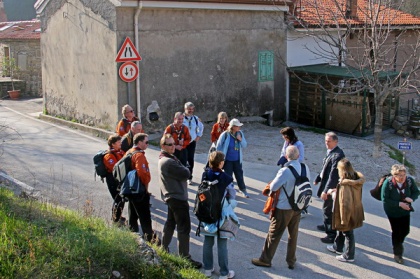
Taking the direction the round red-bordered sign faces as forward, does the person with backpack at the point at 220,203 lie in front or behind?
in front

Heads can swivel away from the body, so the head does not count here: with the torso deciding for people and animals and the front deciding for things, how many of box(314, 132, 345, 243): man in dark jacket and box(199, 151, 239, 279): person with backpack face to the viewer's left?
1

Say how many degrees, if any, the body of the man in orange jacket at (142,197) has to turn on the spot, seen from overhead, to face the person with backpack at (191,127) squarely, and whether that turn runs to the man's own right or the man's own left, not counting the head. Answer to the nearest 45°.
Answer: approximately 90° to the man's own left

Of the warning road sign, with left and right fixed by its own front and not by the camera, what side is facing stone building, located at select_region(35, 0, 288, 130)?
back

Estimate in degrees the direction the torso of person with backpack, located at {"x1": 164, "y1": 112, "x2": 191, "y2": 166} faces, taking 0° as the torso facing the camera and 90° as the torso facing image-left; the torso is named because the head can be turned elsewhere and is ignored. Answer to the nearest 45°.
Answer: approximately 0°

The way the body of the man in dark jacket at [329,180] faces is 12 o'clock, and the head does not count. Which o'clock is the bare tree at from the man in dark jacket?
The bare tree is roughly at 3 o'clock from the man in dark jacket.

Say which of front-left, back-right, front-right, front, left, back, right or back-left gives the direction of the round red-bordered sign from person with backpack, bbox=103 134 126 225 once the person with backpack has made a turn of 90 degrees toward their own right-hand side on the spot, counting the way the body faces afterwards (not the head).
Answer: back

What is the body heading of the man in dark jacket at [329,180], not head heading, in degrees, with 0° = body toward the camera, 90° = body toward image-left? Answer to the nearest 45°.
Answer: approximately 90°

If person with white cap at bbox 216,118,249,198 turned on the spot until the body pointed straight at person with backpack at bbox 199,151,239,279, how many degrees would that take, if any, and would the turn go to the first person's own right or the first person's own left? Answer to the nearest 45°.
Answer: approximately 45° to the first person's own right

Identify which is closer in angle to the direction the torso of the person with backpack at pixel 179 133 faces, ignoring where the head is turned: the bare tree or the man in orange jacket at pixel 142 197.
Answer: the man in orange jacket

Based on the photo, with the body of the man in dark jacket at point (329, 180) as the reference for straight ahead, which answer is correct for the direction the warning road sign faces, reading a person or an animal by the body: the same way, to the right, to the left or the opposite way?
to the left

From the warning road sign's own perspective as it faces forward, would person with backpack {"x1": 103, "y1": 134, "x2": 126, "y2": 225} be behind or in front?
in front

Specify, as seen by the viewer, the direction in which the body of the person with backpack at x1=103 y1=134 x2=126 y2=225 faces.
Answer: to the viewer's right

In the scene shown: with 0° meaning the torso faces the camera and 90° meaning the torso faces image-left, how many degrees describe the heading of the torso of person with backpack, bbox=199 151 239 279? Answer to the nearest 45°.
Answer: approximately 225°
